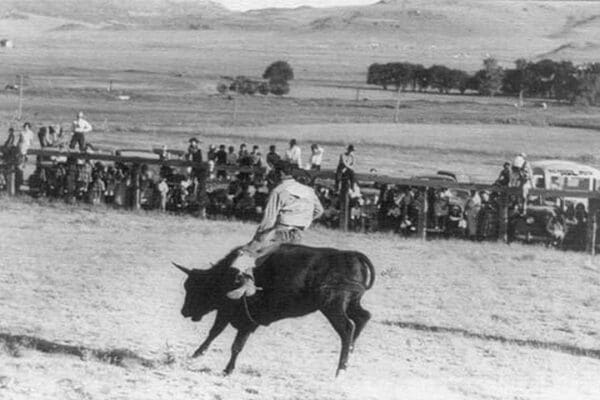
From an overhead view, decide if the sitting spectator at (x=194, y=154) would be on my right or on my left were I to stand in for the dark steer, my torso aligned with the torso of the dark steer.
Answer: on my right

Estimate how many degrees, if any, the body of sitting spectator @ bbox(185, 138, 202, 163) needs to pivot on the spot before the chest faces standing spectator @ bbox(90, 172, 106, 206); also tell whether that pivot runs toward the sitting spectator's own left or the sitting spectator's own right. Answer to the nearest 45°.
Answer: approximately 45° to the sitting spectator's own right

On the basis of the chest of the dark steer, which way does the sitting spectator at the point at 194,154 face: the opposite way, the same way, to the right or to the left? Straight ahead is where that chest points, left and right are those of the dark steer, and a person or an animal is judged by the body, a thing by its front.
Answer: to the left

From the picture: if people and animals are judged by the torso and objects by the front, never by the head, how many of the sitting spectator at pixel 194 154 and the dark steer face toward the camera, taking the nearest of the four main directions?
1

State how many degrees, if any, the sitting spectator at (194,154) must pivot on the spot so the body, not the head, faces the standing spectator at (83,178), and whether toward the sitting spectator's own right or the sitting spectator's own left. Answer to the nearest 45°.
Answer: approximately 45° to the sitting spectator's own right

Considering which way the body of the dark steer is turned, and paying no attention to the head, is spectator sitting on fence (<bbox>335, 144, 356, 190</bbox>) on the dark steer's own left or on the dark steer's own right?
on the dark steer's own right

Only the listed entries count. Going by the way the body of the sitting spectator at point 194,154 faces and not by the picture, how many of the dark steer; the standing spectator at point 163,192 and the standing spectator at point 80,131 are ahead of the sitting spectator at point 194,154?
2

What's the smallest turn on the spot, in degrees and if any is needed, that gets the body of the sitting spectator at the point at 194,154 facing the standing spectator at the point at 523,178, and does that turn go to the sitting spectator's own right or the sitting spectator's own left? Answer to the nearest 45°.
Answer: approximately 45° to the sitting spectator's own left

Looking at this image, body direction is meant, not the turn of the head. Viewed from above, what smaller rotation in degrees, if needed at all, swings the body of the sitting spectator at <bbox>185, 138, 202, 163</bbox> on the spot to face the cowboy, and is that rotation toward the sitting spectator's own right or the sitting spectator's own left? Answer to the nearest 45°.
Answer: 0° — they already face them

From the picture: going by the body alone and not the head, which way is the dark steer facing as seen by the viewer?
to the viewer's left
